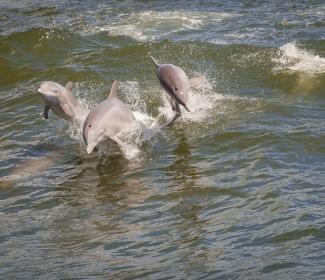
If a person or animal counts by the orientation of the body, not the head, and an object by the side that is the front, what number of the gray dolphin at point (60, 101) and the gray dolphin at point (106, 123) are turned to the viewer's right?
0

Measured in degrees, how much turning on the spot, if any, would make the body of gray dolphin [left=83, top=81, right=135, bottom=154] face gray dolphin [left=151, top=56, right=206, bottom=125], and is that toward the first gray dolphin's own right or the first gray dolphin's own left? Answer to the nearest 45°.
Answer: approximately 180°

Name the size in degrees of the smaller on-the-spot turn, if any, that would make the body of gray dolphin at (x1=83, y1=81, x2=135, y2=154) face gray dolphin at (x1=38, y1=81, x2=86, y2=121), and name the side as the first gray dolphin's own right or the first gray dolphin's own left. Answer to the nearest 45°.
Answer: approximately 90° to the first gray dolphin's own right

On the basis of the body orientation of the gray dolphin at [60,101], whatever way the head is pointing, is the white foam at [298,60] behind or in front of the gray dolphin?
behind

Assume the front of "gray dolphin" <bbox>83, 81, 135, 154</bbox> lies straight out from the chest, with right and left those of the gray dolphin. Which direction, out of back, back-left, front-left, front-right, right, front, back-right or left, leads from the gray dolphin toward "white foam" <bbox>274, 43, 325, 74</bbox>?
back

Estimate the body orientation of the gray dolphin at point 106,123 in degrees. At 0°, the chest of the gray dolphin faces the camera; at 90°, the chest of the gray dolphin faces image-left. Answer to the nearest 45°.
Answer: approximately 45°

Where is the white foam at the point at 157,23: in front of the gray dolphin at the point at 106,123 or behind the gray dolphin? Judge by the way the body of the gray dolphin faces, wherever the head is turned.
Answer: behind

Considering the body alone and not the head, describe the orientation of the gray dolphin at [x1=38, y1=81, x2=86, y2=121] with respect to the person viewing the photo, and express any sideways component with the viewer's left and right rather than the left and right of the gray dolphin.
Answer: facing the viewer and to the left of the viewer
